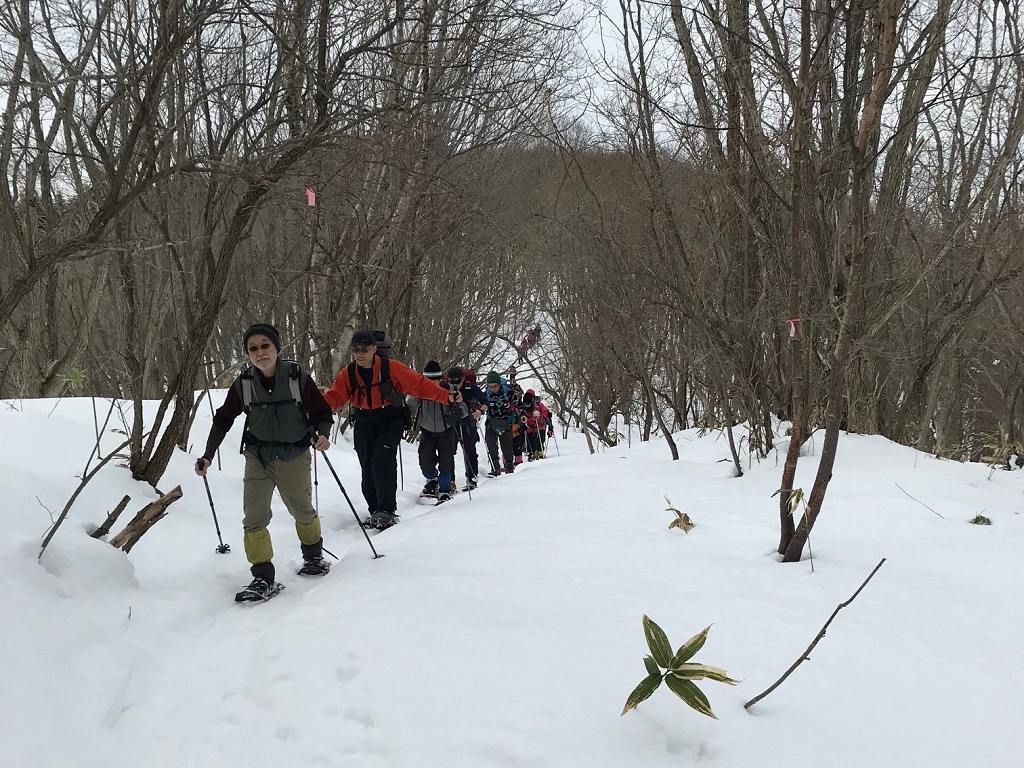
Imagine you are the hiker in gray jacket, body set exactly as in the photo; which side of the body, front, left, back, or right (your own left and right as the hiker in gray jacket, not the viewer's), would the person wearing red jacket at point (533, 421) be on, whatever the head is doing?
back

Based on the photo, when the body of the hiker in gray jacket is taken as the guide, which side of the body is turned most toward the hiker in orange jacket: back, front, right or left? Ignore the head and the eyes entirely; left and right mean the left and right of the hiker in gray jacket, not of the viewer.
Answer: front

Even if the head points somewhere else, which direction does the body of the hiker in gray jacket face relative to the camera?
toward the camera

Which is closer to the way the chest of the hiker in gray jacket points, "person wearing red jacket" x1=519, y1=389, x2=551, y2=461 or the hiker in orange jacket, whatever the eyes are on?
the hiker in orange jacket

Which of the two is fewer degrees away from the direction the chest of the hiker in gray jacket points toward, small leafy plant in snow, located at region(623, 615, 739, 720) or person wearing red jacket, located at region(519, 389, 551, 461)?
the small leafy plant in snow

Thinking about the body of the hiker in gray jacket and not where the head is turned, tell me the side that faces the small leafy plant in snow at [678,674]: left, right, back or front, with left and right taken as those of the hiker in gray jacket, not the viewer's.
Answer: front
